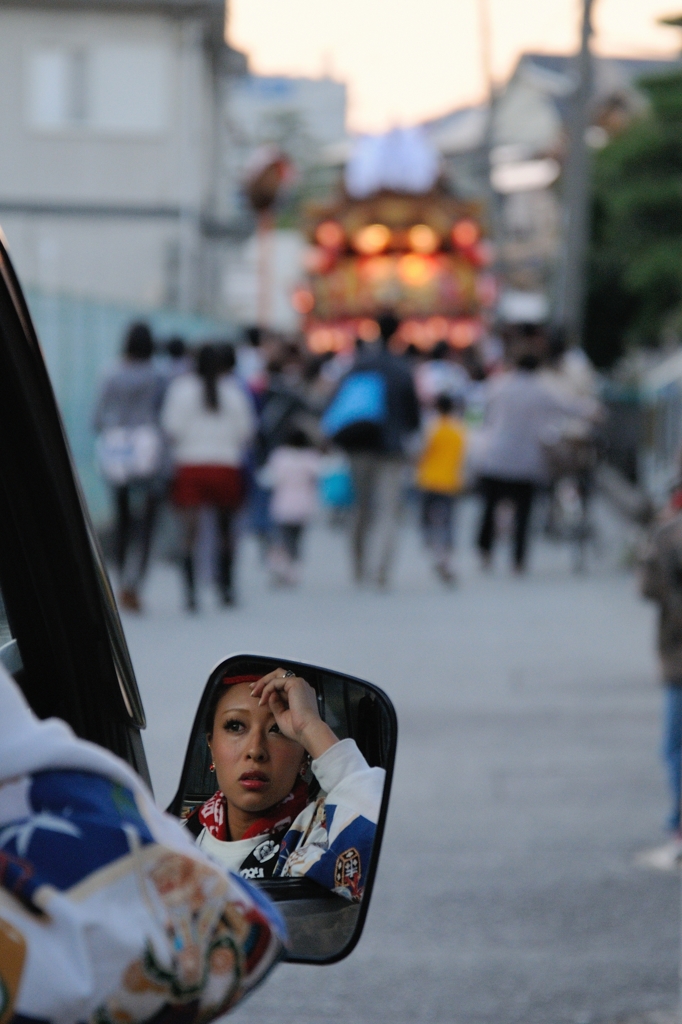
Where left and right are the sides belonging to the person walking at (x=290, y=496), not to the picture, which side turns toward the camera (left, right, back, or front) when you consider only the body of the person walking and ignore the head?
back

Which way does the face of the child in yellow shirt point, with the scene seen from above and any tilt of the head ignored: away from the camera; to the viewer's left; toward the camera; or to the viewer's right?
away from the camera

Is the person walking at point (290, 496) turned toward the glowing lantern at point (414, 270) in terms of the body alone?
yes

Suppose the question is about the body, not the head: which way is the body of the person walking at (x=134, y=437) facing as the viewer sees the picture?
away from the camera

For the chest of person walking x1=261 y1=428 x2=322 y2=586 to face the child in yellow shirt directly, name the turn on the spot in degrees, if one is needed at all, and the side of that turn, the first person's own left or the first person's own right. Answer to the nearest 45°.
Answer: approximately 45° to the first person's own right

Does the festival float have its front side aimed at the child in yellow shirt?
yes

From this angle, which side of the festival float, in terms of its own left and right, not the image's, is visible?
front

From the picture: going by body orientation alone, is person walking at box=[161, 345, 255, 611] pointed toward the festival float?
yes

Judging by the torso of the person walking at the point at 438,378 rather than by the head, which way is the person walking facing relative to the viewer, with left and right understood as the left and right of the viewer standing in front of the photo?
facing away from the viewer

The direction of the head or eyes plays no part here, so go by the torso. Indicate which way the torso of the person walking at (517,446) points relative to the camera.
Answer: away from the camera

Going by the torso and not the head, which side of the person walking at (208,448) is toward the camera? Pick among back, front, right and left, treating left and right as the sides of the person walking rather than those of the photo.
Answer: back

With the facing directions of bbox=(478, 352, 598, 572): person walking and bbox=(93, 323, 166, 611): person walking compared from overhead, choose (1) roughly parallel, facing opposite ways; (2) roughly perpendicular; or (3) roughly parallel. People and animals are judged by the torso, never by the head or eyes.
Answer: roughly parallel

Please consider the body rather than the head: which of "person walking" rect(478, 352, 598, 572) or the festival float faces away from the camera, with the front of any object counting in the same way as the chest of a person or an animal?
the person walking

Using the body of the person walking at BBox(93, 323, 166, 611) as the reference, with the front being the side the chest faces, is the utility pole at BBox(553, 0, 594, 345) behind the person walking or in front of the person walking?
in front
